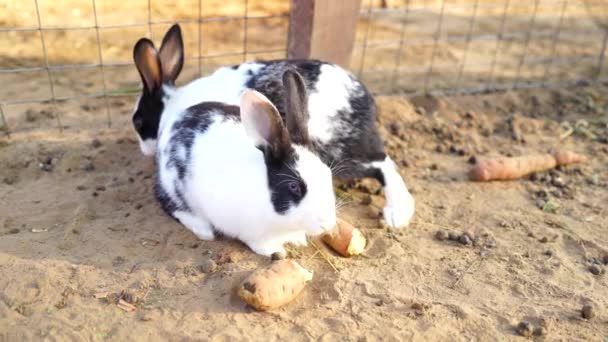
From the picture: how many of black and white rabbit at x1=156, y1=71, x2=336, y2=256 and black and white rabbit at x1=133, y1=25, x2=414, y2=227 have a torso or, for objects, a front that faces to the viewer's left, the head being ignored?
1

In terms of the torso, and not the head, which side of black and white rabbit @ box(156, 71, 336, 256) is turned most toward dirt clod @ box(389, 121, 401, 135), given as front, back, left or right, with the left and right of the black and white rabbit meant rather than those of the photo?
left

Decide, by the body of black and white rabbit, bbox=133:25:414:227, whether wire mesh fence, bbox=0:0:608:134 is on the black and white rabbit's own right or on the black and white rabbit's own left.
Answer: on the black and white rabbit's own right

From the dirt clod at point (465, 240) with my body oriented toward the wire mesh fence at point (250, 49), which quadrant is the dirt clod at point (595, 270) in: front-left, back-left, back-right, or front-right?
back-right

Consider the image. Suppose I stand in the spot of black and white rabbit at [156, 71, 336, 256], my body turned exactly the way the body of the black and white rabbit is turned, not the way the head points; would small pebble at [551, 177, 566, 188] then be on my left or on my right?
on my left

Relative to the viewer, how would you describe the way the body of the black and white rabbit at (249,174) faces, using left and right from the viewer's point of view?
facing the viewer and to the right of the viewer

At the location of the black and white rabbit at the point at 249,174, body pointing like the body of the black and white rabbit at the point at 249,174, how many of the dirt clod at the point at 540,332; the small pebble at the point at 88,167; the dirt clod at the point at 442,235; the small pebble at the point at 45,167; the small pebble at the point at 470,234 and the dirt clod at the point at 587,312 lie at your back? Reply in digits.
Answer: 2

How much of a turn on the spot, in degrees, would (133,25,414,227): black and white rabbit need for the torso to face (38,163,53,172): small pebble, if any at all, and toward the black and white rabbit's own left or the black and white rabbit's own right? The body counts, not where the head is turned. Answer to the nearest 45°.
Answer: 0° — it already faces it

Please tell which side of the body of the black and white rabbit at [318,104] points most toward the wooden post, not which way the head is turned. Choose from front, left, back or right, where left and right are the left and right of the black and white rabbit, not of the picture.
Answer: right

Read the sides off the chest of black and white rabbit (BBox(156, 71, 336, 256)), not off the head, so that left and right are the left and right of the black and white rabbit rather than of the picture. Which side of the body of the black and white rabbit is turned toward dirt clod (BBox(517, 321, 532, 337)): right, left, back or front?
front

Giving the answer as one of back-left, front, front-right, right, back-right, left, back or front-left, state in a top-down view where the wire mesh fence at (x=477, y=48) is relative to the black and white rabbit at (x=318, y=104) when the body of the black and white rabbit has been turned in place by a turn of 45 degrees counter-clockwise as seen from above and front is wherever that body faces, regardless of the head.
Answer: back

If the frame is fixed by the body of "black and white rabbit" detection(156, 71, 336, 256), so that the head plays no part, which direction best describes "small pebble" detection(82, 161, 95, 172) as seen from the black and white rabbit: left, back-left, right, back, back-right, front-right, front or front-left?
back

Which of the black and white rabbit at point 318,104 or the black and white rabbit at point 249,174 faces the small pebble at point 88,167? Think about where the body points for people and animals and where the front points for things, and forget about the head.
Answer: the black and white rabbit at point 318,104

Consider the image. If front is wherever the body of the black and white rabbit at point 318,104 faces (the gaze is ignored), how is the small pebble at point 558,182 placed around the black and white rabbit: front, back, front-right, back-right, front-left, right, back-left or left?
back

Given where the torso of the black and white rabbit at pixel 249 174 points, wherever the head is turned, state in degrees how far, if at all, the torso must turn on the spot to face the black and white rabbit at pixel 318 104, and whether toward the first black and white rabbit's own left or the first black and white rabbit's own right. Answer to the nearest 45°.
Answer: approximately 90° to the first black and white rabbit's own left

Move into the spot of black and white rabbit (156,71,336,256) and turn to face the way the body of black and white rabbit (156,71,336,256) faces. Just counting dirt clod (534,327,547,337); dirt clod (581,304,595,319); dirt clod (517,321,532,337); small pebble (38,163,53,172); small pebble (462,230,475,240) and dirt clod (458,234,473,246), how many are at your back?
1

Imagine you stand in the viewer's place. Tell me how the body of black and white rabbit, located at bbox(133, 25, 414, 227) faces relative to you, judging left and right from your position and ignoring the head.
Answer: facing to the left of the viewer

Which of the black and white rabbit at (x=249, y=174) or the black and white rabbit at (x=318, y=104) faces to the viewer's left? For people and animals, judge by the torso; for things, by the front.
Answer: the black and white rabbit at (x=318, y=104)
